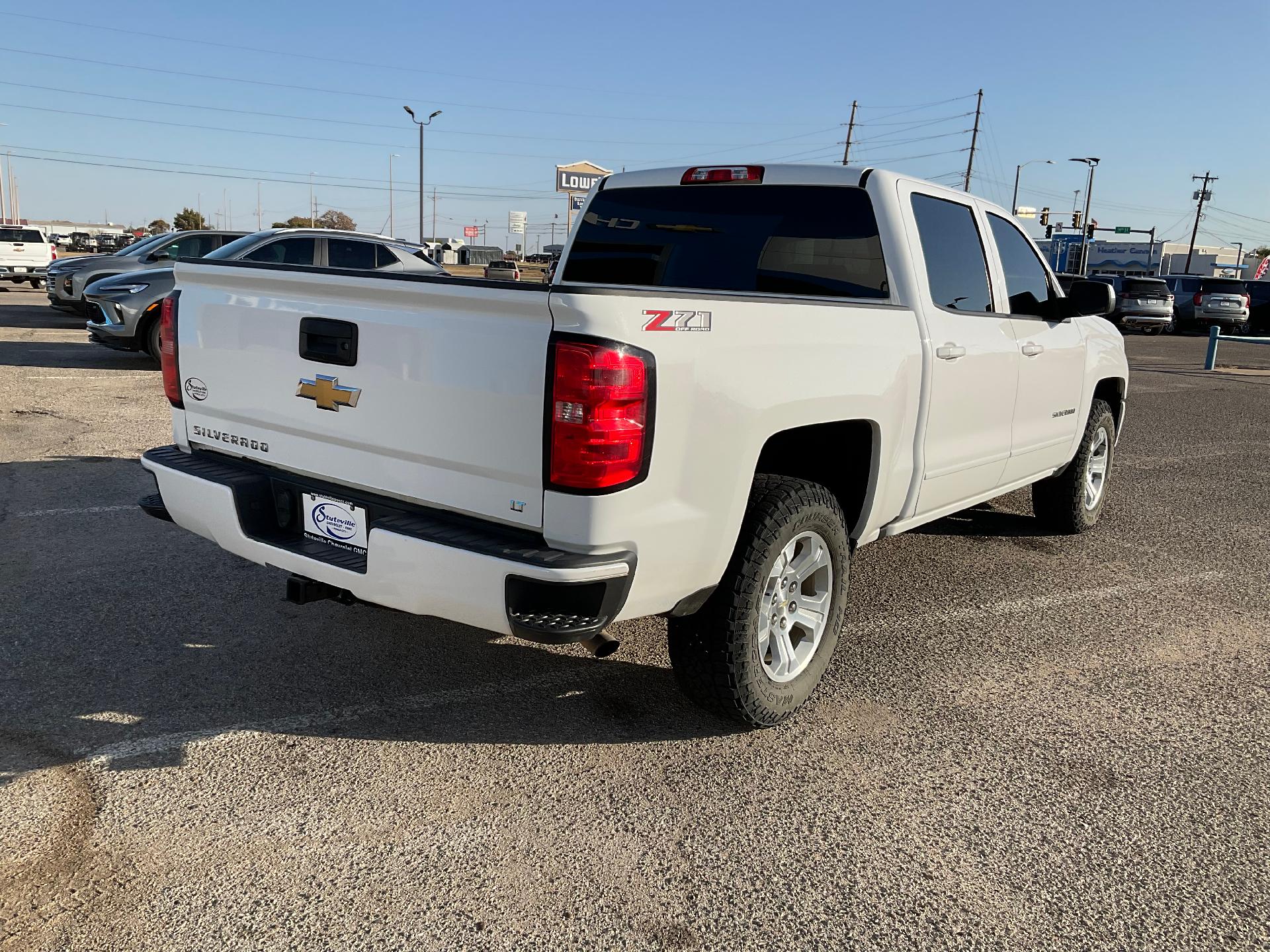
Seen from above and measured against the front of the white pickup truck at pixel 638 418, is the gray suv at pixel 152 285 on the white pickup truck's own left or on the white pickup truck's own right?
on the white pickup truck's own left

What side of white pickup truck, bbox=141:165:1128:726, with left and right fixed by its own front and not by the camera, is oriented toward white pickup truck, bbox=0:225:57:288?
left

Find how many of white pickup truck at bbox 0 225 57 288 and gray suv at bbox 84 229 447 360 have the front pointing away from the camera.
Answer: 1

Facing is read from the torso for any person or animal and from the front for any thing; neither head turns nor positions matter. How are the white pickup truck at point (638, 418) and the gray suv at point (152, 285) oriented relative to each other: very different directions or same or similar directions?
very different directions

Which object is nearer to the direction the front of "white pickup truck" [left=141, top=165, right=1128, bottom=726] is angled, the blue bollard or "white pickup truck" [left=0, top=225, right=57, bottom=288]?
the blue bollard

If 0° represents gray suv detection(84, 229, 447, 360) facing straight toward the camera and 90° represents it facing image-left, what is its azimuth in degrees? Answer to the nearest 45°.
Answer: approximately 45°

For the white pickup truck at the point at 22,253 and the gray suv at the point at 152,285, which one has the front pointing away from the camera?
the white pickup truck

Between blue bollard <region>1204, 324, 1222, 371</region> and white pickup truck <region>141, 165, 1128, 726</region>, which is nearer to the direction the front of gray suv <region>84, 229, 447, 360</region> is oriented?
the white pickup truck

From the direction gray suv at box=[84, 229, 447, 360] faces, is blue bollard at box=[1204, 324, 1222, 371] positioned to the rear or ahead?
to the rear

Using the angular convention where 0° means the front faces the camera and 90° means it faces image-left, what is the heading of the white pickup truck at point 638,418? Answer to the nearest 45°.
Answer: approximately 225°
